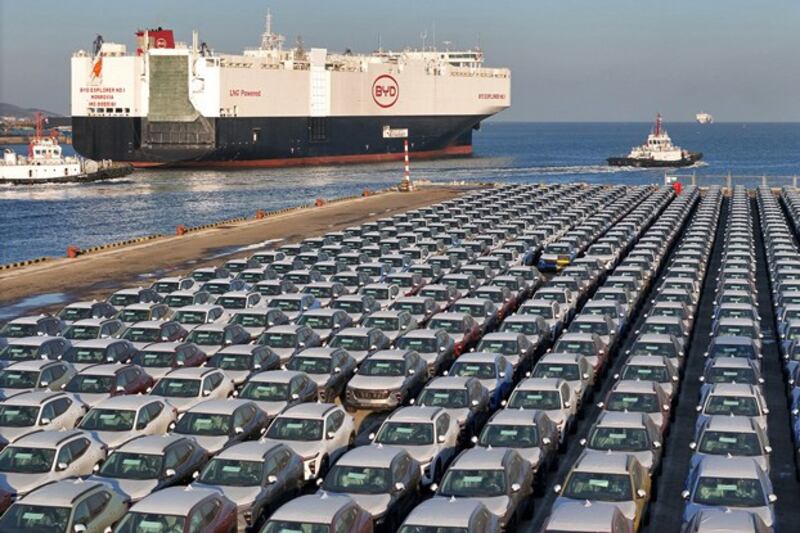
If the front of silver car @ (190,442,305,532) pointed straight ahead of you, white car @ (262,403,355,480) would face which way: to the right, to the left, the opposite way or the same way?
the same way

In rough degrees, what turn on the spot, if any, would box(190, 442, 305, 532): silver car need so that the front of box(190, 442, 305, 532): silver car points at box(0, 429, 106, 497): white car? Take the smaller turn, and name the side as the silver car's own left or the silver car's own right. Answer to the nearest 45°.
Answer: approximately 90° to the silver car's own right

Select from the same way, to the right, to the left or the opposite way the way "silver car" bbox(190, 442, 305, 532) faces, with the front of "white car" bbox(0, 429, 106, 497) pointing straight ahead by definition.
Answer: the same way

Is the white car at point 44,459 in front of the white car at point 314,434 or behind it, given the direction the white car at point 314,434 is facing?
in front

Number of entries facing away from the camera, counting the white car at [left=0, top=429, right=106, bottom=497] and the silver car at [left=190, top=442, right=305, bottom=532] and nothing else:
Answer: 0

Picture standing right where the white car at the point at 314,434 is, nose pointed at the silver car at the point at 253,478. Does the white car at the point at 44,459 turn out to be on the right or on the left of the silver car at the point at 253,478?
right

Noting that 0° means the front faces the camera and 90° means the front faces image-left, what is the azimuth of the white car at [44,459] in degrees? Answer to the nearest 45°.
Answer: approximately 45°

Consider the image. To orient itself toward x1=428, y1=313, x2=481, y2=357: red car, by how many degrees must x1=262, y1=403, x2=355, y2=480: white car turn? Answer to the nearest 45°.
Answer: approximately 135° to its right

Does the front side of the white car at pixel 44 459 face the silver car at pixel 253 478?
no

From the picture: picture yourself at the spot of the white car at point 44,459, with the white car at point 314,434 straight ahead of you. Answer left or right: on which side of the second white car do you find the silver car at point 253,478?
right

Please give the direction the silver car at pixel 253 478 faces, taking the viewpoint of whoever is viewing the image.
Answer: facing the viewer and to the left of the viewer

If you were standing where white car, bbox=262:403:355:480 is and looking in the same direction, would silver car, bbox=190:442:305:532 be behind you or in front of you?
in front

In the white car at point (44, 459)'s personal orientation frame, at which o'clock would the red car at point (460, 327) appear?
The red car is roughly at 6 o'clock from the white car.

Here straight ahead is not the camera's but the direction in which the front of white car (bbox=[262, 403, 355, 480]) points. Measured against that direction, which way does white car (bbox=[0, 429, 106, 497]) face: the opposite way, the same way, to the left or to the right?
the same way

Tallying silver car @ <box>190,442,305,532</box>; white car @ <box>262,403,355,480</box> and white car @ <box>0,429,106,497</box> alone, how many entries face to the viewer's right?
0
